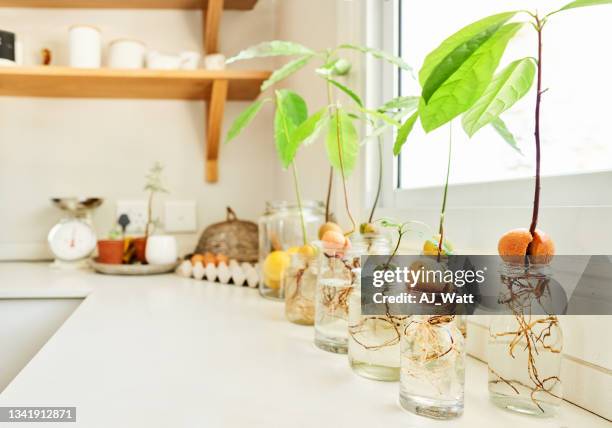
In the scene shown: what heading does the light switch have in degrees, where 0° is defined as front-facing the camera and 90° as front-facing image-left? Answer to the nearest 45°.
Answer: approximately 0°

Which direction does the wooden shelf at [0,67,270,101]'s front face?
toward the camera

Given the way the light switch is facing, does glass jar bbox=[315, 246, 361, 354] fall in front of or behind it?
in front

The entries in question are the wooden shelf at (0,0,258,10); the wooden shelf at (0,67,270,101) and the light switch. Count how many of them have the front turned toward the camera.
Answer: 3

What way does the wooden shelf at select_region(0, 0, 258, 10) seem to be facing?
toward the camera

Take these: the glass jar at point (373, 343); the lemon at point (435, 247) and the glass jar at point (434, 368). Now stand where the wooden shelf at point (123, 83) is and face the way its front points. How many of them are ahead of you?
3

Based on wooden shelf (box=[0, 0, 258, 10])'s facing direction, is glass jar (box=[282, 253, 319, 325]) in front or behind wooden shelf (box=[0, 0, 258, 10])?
in front

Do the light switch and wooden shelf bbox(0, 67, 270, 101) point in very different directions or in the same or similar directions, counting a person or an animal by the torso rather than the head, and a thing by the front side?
same or similar directions

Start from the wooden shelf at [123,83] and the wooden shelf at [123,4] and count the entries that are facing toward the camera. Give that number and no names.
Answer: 2

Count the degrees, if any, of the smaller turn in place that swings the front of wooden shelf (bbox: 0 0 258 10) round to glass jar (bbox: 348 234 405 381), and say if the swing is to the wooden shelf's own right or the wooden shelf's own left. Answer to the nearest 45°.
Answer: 0° — it already faces it

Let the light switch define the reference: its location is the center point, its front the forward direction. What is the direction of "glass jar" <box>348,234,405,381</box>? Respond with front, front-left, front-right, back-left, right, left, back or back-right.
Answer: front
